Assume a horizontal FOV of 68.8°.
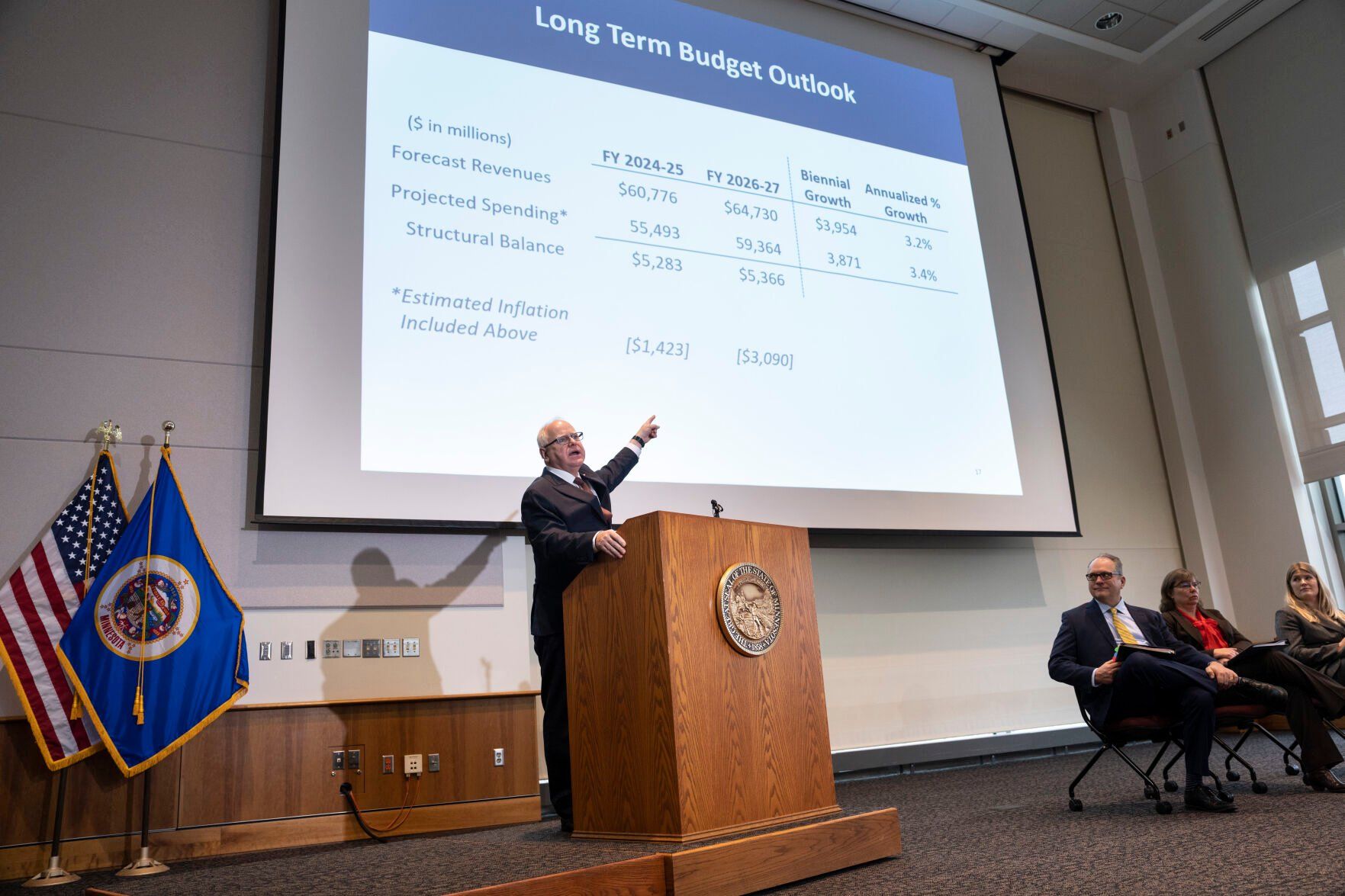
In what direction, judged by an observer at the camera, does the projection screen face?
facing the viewer and to the right of the viewer

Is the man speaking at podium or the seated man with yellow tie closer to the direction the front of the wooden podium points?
the seated man with yellow tie

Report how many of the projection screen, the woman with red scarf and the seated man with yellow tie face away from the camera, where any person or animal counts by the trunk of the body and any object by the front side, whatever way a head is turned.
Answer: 0

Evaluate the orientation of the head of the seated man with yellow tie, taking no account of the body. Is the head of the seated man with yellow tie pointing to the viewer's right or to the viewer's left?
to the viewer's left

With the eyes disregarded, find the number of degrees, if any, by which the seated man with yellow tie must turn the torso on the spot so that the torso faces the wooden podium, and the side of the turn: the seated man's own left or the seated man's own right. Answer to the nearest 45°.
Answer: approximately 90° to the seated man's own right

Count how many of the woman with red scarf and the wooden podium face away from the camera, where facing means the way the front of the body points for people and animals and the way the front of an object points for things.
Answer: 0

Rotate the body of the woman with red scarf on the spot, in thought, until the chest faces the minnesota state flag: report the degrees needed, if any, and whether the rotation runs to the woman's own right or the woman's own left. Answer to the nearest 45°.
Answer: approximately 90° to the woman's own right
